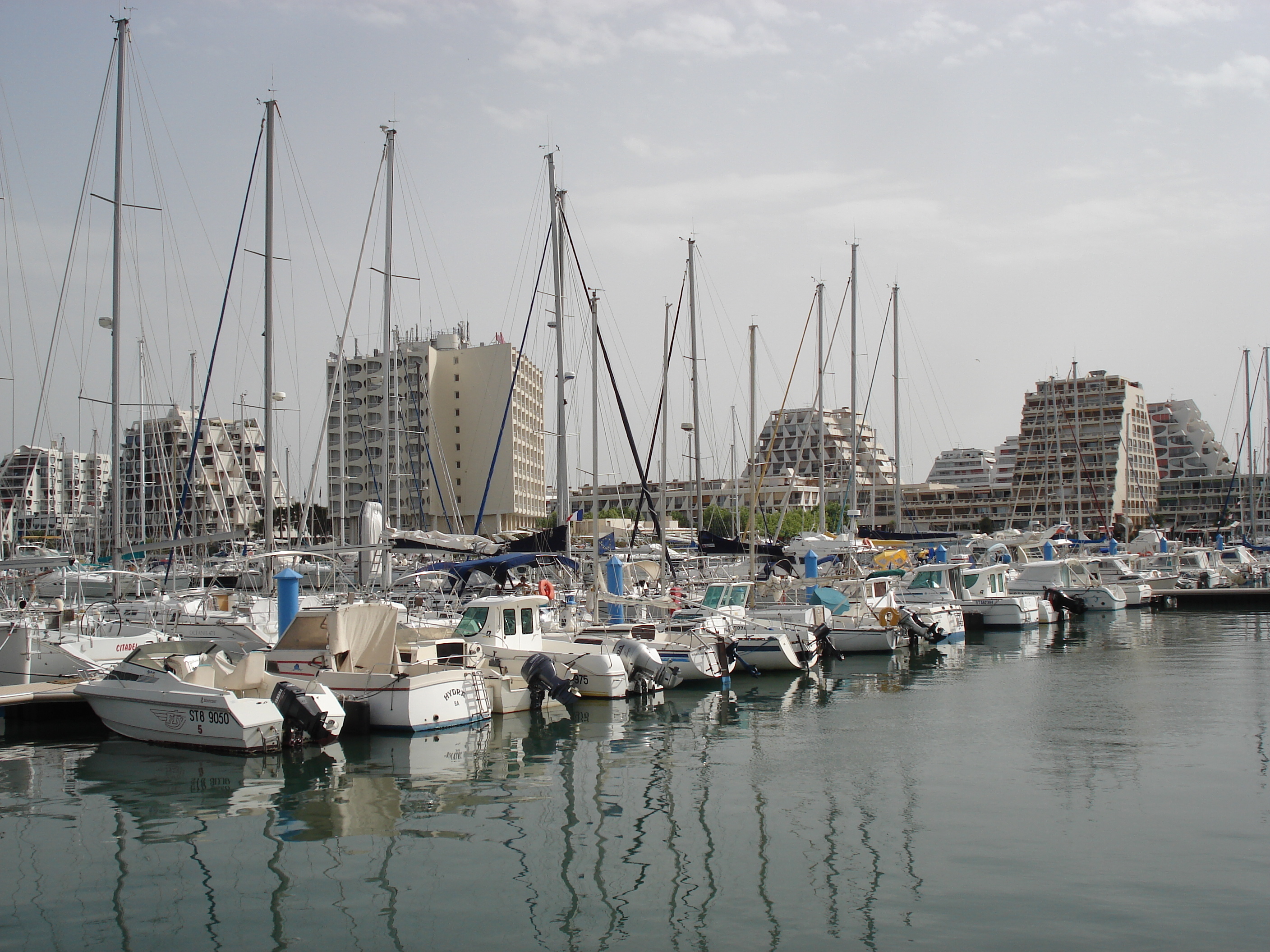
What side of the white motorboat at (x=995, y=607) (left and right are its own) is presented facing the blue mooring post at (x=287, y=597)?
left

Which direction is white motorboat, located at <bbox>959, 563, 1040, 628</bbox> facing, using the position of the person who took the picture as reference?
facing away from the viewer and to the left of the viewer

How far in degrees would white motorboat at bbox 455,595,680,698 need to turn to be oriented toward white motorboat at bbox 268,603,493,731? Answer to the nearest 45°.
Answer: approximately 90° to its left

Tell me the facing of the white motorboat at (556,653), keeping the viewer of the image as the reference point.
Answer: facing away from the viewer and to the left of the viewer

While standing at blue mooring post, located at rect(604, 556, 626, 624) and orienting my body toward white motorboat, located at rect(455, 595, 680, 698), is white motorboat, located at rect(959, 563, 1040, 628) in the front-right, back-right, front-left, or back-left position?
back-left

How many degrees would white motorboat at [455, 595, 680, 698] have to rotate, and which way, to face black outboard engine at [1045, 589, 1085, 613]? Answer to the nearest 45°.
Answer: approximately 90° to its right

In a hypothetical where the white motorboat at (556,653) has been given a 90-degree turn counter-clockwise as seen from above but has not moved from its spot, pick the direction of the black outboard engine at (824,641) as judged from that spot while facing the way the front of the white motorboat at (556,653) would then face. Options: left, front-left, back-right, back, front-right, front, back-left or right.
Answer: back

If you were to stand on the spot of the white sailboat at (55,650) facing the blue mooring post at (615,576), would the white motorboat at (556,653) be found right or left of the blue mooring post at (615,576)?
right

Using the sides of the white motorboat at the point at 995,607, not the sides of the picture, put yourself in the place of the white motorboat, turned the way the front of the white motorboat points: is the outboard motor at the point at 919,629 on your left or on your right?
on your left

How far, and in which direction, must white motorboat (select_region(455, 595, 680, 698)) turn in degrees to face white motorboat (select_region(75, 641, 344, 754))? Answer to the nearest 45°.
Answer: approximately 90° to its left

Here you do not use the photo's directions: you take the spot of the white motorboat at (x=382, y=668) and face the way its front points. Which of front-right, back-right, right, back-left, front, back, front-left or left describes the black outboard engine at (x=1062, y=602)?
right

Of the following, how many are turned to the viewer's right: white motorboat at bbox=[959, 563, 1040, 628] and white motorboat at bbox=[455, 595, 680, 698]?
0

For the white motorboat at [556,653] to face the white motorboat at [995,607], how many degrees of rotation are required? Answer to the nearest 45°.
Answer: approximately 90° to its right
